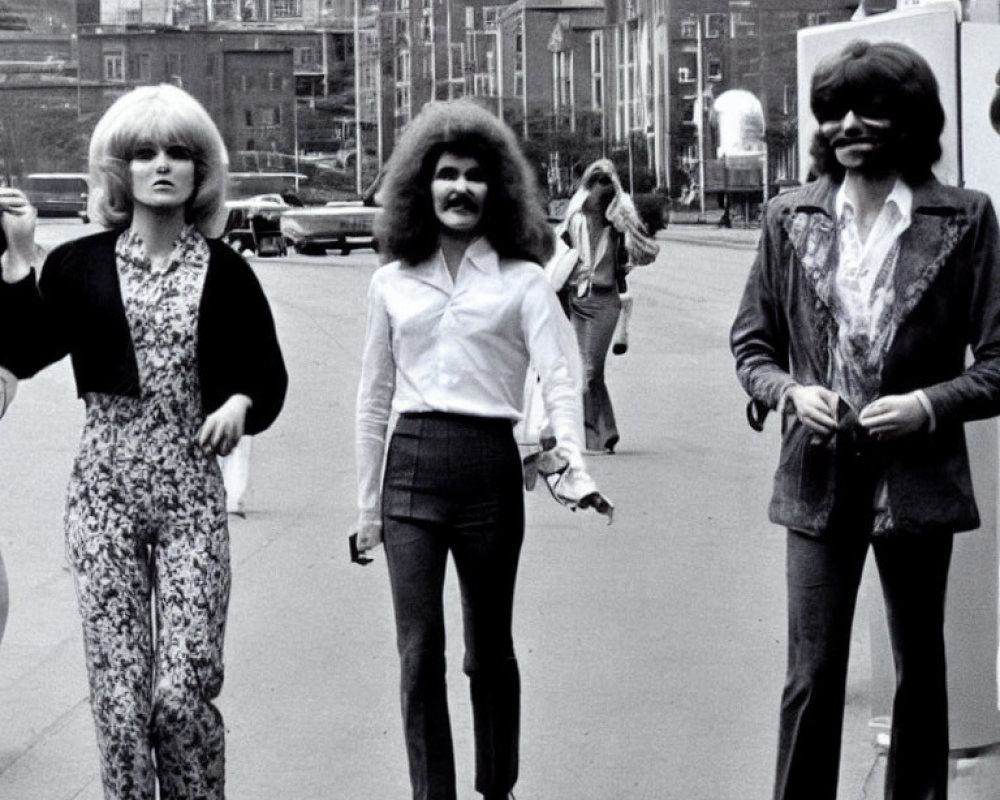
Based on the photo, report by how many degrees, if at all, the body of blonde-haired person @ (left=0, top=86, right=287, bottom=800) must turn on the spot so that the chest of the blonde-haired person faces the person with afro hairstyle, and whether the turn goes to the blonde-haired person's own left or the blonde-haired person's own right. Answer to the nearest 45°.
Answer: approximately 135° to the blonde-haired person's own left

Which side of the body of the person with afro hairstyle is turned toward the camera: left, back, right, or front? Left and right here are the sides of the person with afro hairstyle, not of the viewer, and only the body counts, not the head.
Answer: front

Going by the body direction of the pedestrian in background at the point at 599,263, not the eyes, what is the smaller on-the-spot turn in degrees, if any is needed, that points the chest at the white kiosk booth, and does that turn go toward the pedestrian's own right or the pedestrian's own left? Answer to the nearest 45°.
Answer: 0° — they already face it

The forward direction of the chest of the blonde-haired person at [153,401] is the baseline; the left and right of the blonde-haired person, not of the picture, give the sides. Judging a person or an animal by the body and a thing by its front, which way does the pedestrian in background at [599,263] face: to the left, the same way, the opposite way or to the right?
the same way

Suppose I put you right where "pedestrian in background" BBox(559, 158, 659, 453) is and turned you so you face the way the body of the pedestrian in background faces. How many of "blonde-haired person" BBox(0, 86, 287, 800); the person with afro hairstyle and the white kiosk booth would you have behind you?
0

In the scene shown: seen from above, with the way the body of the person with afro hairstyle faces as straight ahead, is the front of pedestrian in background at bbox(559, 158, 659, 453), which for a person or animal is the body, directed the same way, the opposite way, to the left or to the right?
the same way

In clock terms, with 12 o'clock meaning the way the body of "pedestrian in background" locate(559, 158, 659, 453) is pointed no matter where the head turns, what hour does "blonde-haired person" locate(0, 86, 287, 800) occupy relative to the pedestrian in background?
The blonde-haired person is roughly at 12 o'clock from the pedestrian in background.

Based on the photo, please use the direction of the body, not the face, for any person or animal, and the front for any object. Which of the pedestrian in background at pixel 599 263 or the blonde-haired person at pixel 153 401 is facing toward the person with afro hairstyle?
the pedestrian in background

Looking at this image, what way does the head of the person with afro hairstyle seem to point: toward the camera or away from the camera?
toward the camera

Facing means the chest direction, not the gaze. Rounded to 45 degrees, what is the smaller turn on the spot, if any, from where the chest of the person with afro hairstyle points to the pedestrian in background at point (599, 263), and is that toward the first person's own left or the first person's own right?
approximately 180°

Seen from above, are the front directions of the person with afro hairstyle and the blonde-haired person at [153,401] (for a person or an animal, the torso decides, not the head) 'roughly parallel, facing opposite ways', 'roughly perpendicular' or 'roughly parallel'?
roughly parallel

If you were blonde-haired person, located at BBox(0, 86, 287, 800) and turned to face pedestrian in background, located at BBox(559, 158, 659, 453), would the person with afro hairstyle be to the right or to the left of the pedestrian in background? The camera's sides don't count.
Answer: right

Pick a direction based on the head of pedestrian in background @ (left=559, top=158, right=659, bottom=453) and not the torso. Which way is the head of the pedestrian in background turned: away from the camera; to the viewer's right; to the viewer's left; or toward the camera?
toward the camera

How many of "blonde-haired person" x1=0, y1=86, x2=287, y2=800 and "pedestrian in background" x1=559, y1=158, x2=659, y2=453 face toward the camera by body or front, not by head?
2

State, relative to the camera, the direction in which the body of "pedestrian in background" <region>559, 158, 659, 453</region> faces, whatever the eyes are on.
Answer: toward the camera

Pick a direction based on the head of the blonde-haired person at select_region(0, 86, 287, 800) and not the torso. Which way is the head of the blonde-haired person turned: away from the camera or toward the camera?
toward the camera

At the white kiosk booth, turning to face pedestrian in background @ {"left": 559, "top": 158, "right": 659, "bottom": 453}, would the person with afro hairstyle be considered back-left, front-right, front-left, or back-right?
back-left
